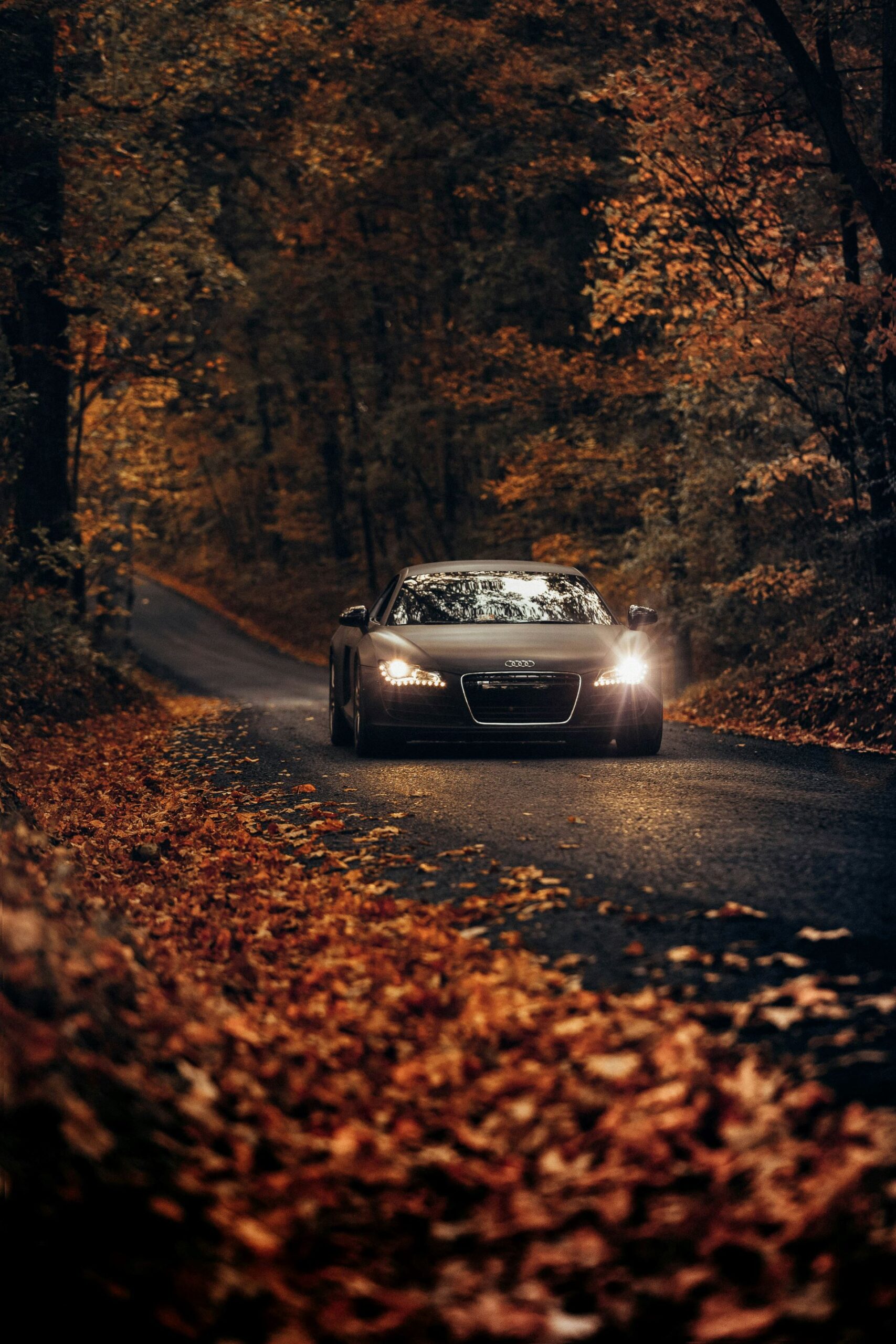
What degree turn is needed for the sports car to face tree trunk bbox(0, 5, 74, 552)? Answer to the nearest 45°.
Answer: approximately 135° to its right

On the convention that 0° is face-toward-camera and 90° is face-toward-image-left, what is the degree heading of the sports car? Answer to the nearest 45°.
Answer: approximately 0°
